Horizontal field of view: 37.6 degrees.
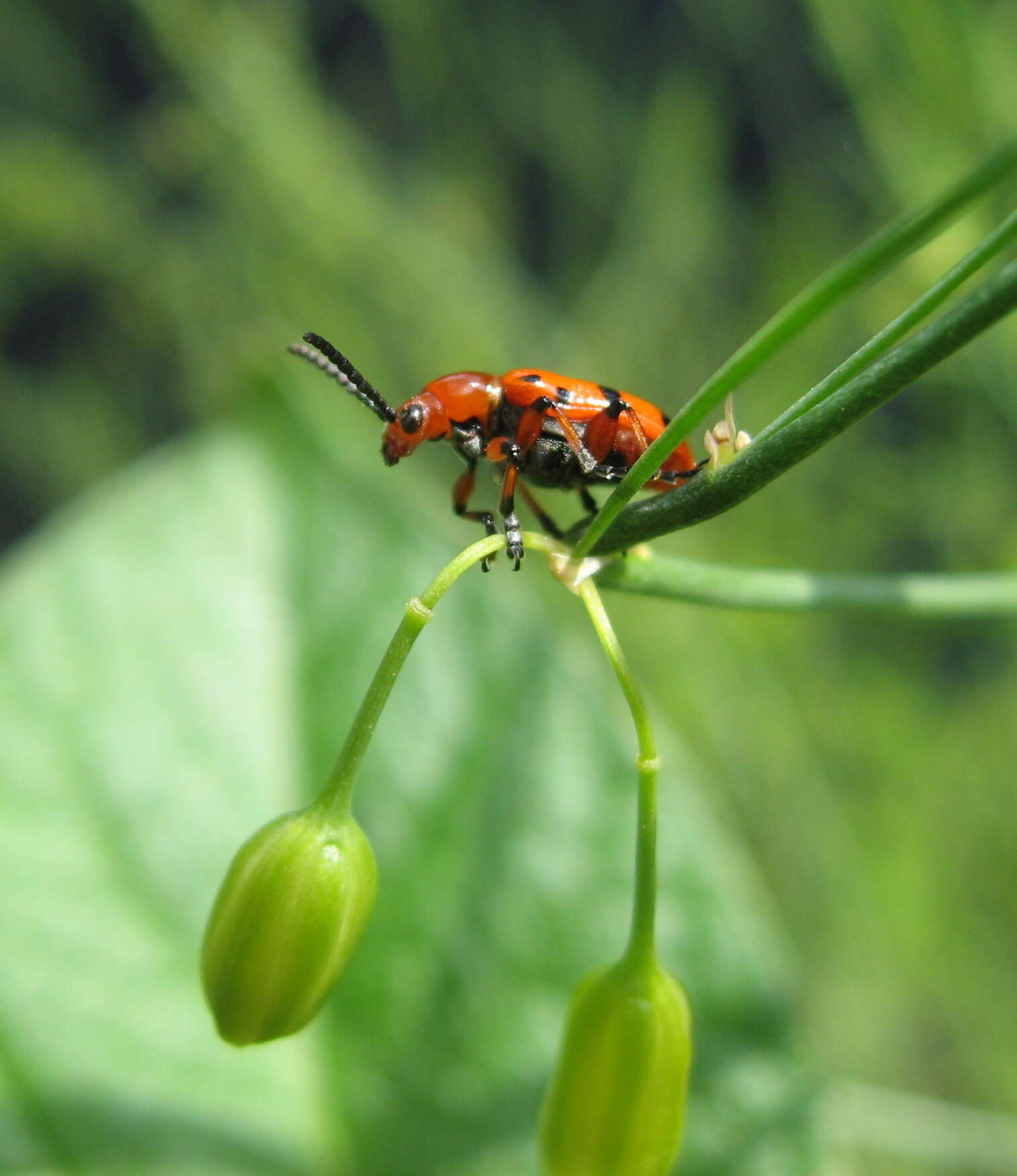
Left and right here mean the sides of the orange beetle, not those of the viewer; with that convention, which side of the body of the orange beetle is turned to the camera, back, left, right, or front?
left
